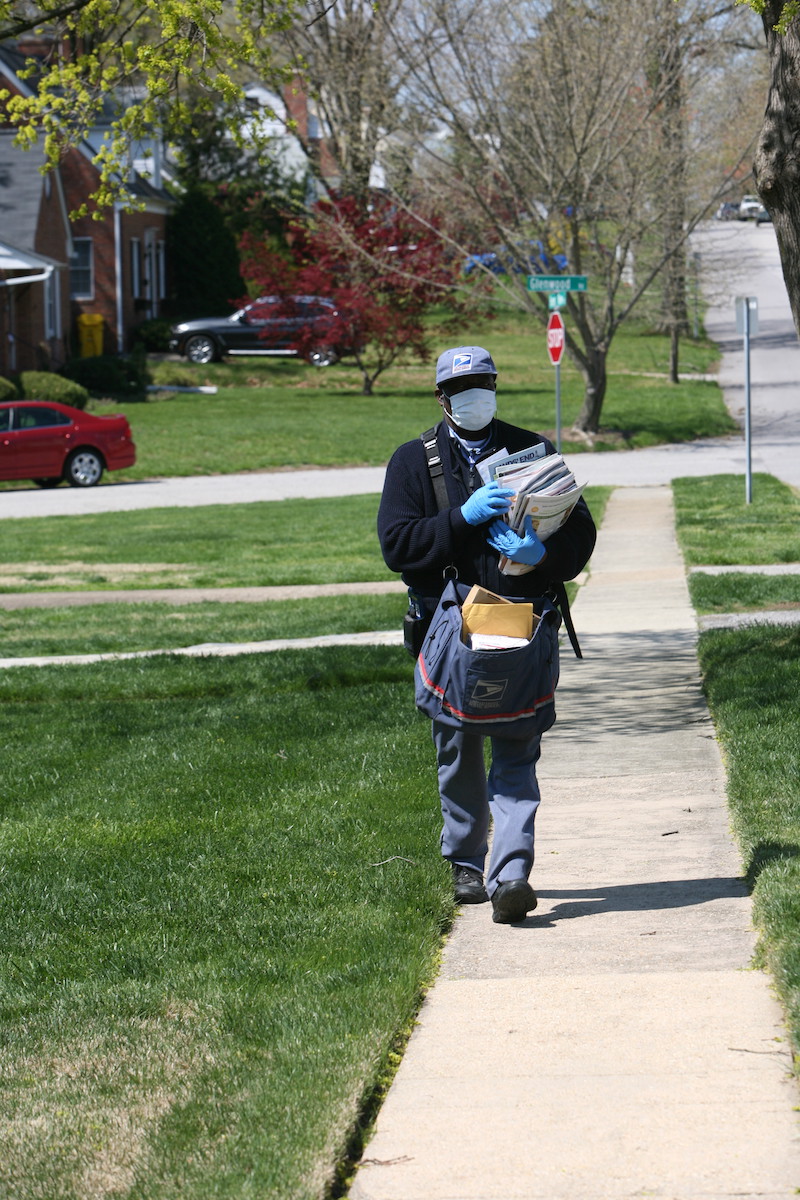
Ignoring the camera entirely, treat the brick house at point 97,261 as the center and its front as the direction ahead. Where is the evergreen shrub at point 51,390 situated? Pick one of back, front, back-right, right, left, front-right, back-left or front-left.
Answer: front-right

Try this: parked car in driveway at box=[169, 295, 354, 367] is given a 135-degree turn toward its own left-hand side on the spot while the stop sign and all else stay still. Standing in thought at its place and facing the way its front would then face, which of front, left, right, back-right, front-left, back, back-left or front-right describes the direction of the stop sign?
front-right

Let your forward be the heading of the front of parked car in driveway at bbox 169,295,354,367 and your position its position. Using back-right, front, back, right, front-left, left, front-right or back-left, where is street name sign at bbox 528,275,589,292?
left

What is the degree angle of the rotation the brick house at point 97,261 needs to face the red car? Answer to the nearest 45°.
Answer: approximately 45° to its right

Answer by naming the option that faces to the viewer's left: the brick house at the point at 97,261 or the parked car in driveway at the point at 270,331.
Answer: the parked car in driveway

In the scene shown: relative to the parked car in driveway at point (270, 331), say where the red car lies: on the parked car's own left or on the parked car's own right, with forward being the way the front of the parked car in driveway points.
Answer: on the parked car's own left

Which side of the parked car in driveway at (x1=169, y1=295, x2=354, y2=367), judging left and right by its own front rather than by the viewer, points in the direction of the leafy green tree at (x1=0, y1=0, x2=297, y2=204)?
left

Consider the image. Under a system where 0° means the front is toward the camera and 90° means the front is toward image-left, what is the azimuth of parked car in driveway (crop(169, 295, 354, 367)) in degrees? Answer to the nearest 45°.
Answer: approximately 90°

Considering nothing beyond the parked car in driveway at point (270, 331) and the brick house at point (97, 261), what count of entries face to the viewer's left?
1
